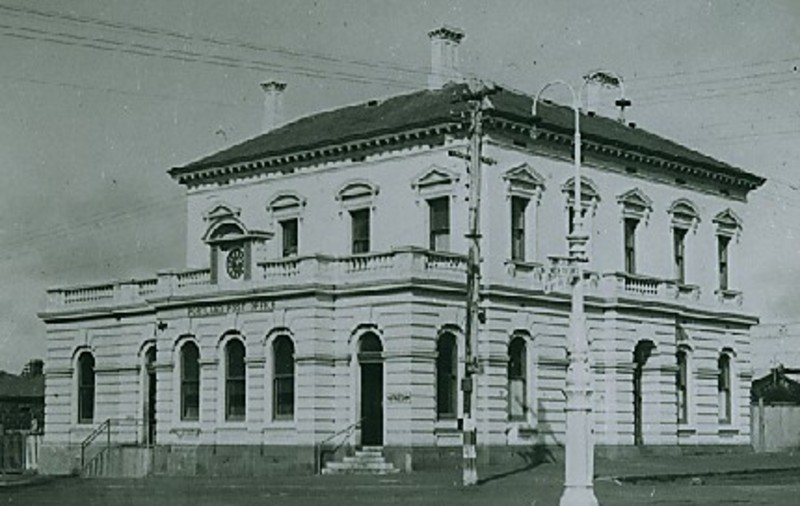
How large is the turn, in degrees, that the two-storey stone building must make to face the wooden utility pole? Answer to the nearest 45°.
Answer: approximately 45° to its left

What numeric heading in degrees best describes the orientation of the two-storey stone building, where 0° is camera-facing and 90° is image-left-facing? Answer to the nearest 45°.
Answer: approximately 45°
